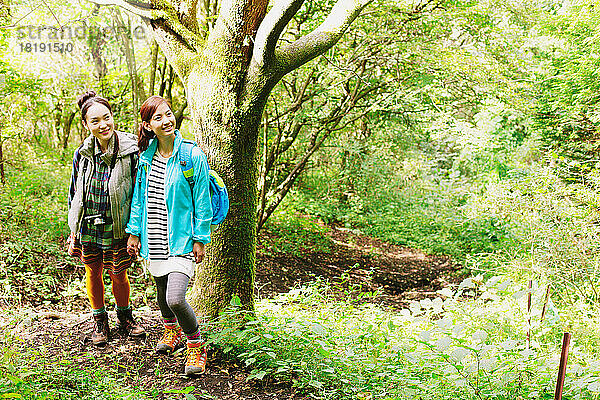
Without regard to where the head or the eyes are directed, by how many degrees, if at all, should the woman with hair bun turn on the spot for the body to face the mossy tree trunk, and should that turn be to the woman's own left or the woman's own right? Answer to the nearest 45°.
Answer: approximately 90° to the woman's own left

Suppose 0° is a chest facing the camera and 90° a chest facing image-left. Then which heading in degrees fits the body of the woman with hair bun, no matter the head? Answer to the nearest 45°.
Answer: approximately 0°

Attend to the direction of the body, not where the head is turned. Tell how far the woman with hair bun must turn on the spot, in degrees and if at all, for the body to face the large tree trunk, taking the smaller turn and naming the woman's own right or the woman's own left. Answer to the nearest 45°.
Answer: approximately 90° to the woman's own left
